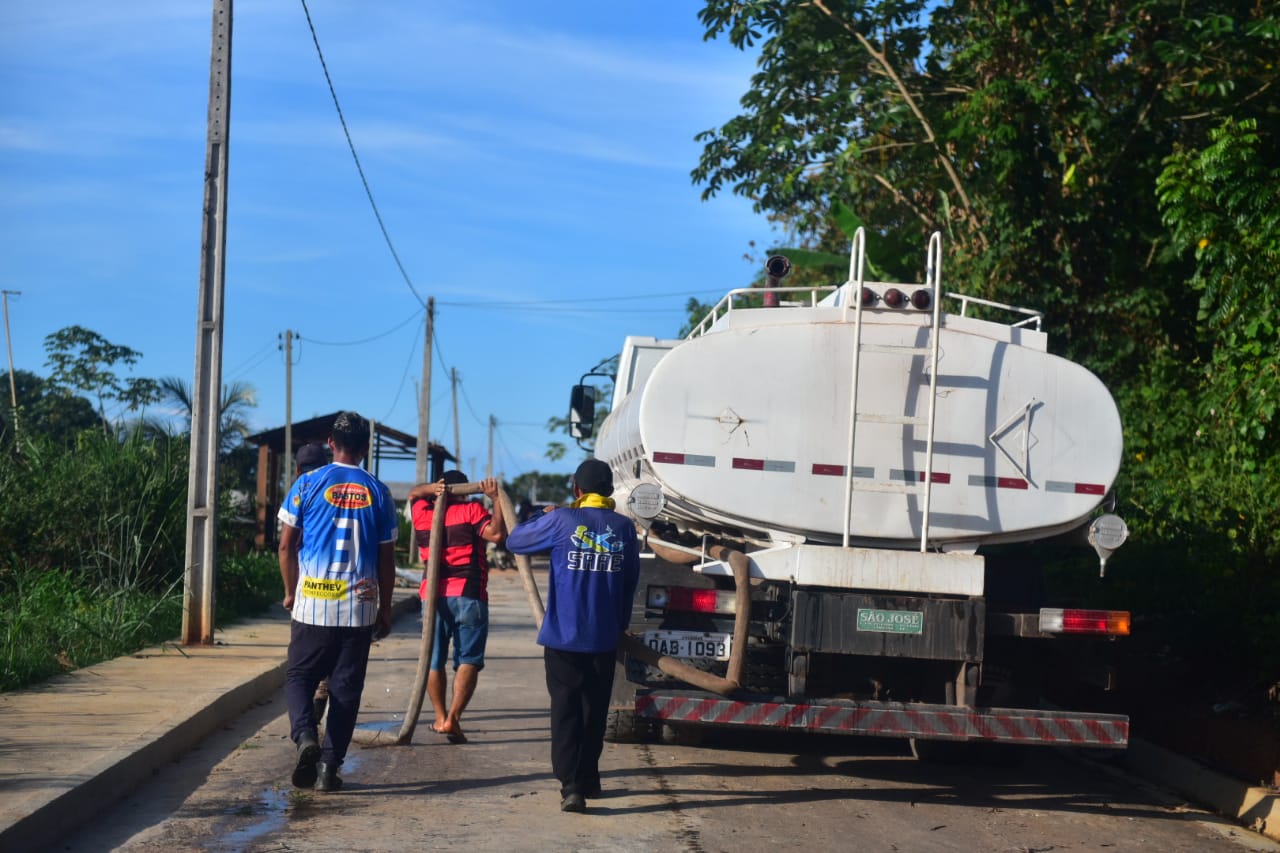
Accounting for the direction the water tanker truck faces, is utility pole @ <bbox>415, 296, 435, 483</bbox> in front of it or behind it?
in front

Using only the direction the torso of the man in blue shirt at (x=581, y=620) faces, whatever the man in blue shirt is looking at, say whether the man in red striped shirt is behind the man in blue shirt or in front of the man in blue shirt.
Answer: in front

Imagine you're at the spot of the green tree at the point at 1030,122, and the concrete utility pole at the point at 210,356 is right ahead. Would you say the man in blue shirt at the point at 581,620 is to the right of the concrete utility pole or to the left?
left

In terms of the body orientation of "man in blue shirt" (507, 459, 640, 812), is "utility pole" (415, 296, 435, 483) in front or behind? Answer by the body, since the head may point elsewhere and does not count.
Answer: in front

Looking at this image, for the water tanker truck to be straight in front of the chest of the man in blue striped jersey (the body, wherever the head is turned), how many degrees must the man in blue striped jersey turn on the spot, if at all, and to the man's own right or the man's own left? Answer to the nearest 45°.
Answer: approximately 90° to the man's own right

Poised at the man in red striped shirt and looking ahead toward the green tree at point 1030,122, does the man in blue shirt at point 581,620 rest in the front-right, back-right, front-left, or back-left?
back-right

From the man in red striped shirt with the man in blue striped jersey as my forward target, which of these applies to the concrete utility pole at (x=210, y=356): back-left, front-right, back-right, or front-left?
back-right

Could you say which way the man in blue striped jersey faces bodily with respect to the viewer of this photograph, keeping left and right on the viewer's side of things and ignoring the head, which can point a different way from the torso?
facing away from the viewer

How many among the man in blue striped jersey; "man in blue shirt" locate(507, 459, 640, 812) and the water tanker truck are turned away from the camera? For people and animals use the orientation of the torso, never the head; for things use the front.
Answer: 3

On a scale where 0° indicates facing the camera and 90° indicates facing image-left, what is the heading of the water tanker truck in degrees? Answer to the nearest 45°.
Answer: approximately 180°

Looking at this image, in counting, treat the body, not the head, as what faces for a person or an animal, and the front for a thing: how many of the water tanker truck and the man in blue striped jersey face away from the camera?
2

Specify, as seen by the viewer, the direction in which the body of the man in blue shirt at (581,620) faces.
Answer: away from the camera

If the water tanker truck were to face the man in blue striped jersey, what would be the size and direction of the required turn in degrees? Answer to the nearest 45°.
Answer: approximately 135° to its left

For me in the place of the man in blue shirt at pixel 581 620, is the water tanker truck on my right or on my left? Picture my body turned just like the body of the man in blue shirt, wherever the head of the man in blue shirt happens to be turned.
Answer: on my right
